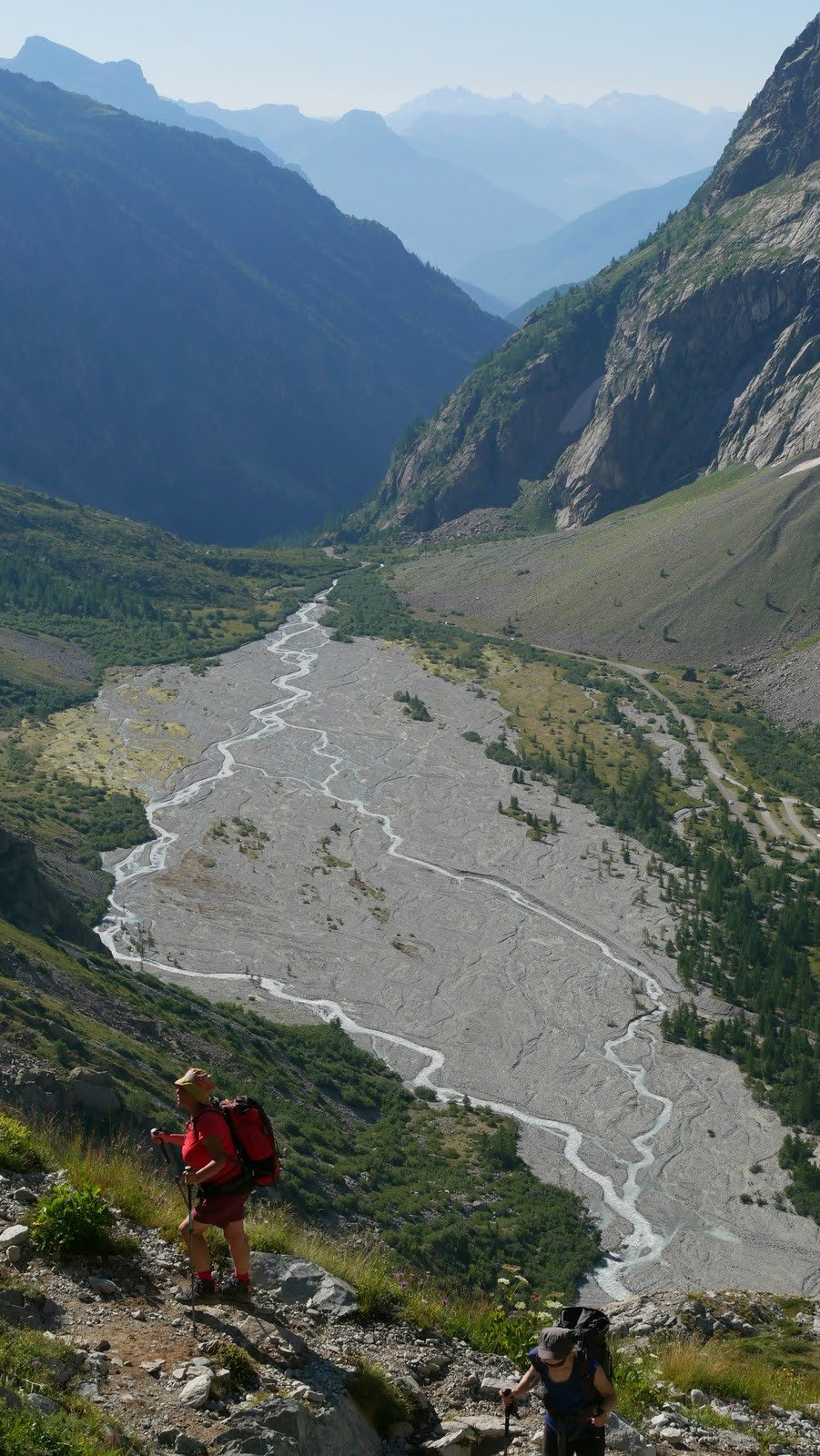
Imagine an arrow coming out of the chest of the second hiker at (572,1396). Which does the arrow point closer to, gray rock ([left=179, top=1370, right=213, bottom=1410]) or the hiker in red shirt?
the gray rock

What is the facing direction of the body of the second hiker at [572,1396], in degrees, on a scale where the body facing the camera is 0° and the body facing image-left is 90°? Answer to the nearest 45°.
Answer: approximately 45°

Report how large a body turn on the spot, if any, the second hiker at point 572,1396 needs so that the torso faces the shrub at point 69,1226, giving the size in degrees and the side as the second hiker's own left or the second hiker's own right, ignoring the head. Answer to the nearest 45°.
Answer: approximately 45° to the second hiker's own right

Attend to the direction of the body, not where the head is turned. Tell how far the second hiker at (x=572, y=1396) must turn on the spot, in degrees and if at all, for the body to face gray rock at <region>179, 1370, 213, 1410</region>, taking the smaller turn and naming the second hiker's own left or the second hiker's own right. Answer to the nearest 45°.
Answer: approximately 45° to the second hiker's own right
